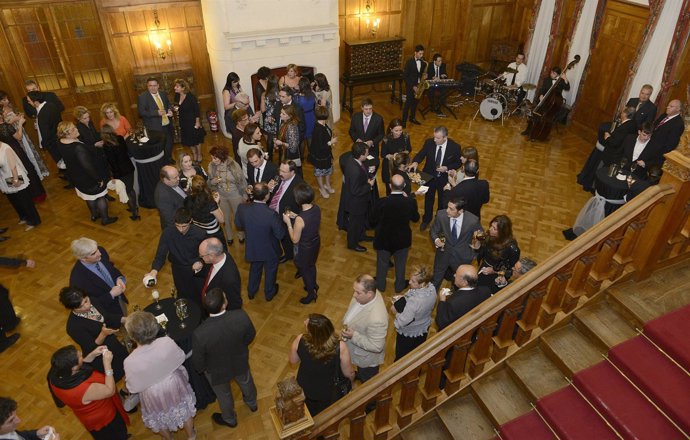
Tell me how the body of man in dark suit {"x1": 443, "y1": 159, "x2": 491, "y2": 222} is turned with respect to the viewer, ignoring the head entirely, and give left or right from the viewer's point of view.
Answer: facing away from the viewer

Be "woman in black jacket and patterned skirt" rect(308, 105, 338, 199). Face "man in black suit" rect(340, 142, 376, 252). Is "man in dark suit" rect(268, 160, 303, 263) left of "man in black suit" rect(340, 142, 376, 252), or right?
right

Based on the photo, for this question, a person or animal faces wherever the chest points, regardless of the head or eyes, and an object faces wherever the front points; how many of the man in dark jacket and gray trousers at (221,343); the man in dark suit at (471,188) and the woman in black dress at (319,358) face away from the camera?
3

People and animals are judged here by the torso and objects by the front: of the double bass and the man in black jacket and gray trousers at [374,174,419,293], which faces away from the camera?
the man in black jacket and gray trousers

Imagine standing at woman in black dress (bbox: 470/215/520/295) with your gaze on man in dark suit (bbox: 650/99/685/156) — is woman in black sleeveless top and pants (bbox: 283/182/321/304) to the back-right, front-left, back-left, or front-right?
back-left

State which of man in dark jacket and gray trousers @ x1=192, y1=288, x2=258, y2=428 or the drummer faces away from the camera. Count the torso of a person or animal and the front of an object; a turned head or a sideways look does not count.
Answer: the man in dark jacket and gray trousers

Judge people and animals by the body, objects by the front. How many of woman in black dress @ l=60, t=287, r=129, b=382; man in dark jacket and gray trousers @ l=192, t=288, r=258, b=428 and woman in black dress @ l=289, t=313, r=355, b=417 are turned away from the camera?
2

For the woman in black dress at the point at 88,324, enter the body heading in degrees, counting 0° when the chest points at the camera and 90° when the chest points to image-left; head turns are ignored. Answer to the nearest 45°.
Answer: approximately 315°

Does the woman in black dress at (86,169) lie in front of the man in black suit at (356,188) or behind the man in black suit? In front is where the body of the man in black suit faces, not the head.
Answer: behind

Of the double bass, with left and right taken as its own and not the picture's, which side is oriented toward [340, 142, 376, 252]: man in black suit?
front

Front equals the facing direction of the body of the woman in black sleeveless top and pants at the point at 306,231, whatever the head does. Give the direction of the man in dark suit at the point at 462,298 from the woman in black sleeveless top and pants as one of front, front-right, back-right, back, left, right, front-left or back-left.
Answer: back

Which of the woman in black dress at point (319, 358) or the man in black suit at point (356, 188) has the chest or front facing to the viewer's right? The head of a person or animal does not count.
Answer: the man in black suit

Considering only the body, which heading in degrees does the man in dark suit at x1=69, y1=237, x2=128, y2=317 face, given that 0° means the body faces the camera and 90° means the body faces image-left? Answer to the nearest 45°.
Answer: approximately 315°

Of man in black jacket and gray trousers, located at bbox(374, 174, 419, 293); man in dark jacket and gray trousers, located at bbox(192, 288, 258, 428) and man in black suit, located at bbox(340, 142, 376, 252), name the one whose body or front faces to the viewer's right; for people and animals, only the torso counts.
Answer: man in black suit, located at bbox(340, 142, 376, 252)

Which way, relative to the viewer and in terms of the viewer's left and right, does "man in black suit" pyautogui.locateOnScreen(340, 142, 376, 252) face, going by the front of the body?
facing to the right of the viewer

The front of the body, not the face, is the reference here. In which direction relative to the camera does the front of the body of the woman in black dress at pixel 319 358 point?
away from the camera

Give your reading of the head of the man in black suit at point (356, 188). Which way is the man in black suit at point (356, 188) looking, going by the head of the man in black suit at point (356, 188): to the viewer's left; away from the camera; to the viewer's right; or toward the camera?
to the viewer's right

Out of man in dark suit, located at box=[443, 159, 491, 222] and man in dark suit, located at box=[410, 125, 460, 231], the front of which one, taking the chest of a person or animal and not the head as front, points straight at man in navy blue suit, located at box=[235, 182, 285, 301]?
man in dark suit, located at box=[410, 125, 460, 231]

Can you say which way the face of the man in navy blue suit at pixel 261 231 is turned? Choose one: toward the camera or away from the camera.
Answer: away from the camera
